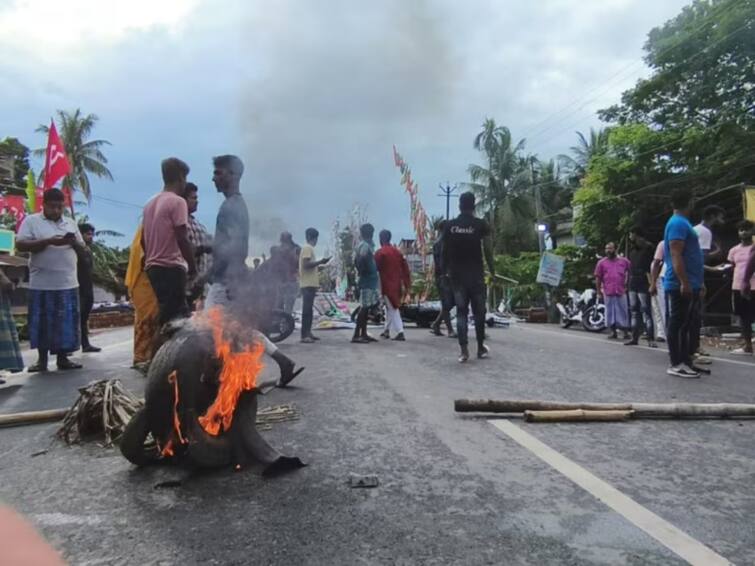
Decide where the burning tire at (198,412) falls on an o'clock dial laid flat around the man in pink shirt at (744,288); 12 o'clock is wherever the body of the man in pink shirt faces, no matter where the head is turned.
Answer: The burning tire is roughly at 11 o'clock from the man in pink shirt.

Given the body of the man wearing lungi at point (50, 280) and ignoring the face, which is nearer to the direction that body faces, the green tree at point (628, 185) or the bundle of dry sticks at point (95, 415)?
the bundle of dry sticks

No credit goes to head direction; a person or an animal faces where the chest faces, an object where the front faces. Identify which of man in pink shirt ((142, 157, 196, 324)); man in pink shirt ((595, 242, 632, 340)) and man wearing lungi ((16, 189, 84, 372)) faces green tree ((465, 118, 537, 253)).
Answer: man in pink shirt ((142, 157, 196, 324))

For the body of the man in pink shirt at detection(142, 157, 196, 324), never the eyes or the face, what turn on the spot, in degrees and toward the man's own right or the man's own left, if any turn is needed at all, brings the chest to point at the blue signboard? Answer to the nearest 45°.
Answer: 0° — they already face it

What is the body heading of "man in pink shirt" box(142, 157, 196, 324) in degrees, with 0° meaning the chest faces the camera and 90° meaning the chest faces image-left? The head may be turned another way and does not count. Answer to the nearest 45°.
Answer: approximately 225°

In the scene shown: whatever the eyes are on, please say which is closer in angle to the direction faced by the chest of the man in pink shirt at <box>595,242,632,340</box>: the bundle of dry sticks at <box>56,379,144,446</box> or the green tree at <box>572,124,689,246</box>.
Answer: the bundle of dry sticks

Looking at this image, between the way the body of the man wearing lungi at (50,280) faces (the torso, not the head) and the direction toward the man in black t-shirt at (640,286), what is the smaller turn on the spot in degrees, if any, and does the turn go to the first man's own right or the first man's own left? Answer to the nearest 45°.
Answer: approximately 90° to the first man's own left

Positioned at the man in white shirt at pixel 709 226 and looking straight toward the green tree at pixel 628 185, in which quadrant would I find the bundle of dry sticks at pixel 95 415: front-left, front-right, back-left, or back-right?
back-left

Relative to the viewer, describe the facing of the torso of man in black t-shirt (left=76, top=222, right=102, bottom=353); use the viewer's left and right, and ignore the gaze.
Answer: facing to the right of the viewer
